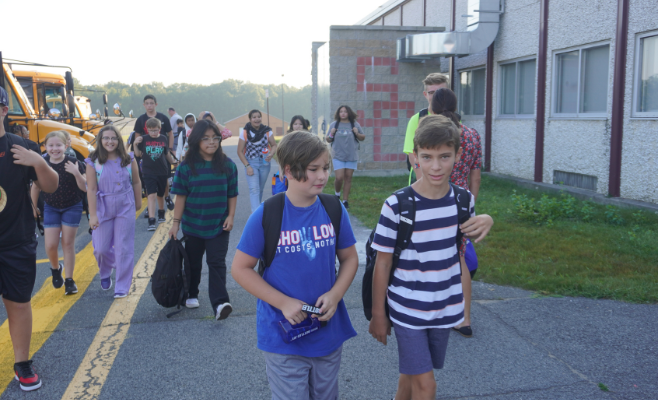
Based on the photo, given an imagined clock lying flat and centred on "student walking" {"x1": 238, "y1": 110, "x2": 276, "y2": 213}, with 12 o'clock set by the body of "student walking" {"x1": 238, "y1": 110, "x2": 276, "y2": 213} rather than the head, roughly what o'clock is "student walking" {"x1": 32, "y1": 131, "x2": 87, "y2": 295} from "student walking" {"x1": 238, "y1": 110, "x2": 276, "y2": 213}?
"student walking" {"x1": 32, "y1": 131, "x2": 87, "y2": 295} is roughly at 1 o'clock from "student walking" {"x1": 238, "y1": 110, "x2": 276, "y2": 213}.

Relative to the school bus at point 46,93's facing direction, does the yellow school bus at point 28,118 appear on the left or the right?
on its right

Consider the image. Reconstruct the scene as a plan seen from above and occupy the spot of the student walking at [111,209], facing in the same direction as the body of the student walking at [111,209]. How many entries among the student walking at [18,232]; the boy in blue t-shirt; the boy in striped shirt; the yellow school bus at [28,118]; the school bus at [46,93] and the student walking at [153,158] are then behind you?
3

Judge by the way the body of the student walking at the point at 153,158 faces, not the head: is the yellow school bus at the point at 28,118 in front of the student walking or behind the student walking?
behind

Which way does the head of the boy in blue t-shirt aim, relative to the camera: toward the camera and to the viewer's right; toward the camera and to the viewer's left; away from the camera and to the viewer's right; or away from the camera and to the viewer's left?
toward the camera and to the viewer's right

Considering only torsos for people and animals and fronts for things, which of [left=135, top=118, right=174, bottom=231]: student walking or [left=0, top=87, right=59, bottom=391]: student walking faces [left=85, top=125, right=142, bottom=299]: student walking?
[left=135, top=118, right=174, bottom=231]: student walking

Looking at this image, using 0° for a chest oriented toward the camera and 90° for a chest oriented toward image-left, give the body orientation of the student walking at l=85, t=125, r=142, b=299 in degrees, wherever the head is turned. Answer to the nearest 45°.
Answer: approximately 0°

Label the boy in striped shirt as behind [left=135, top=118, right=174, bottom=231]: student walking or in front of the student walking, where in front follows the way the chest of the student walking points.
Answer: in front

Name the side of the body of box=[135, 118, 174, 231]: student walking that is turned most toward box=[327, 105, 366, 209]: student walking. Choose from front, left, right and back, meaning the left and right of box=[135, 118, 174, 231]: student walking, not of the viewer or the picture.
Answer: left

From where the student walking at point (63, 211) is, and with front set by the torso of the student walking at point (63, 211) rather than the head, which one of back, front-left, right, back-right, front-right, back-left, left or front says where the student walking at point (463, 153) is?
front-left
